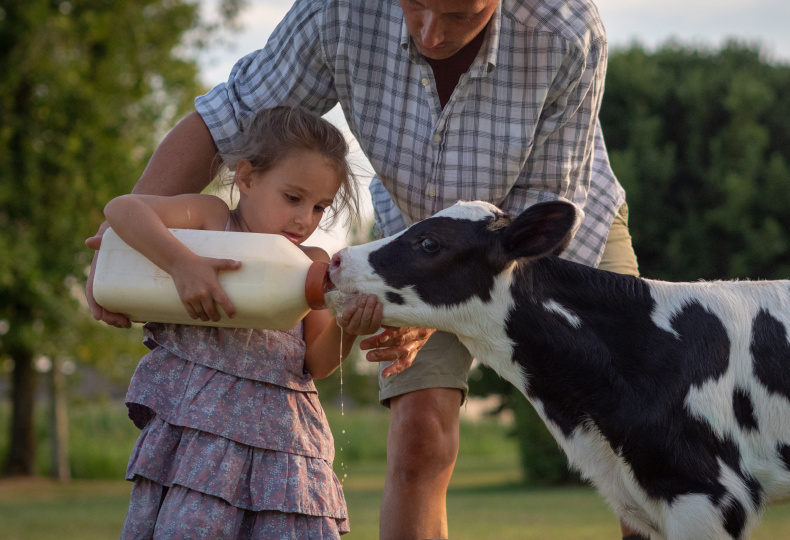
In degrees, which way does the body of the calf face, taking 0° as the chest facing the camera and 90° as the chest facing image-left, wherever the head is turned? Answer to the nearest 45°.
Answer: approximately 90°

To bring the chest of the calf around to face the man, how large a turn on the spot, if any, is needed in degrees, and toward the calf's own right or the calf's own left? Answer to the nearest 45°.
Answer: approximately 45° to the calf's own right

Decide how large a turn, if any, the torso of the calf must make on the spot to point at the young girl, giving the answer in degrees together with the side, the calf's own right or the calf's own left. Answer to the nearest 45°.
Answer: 0° — it already faces them

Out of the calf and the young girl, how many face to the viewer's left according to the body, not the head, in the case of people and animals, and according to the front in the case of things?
1

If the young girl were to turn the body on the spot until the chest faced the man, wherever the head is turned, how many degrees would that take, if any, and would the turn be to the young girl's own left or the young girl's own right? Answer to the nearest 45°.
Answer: approximately 90° to the young girl's own left

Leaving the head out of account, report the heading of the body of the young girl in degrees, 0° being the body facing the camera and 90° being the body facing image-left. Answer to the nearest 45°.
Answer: approximately 315°

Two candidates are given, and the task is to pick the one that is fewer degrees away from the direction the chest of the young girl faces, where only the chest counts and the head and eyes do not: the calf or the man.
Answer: the calf
